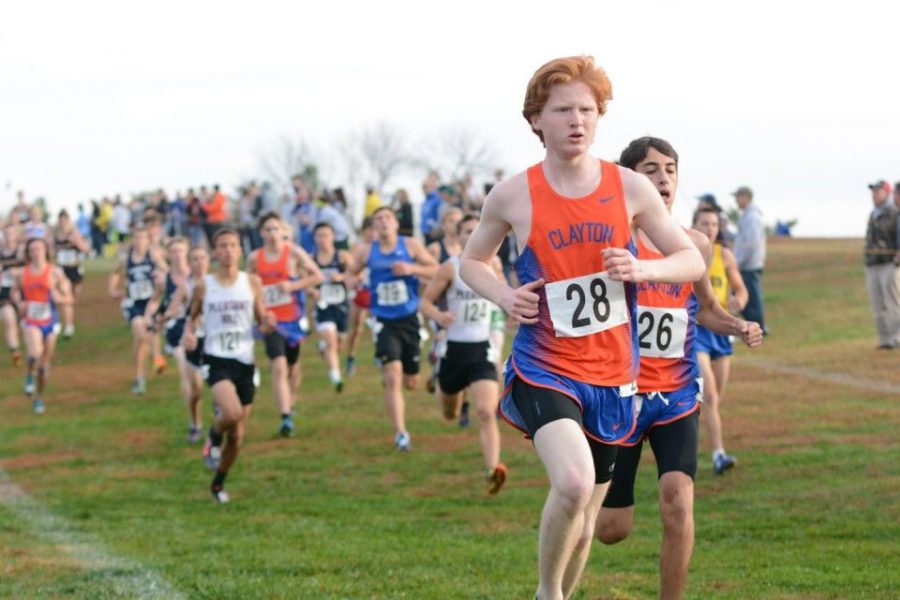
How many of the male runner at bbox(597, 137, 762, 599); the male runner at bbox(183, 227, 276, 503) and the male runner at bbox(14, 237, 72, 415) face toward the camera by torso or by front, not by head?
3

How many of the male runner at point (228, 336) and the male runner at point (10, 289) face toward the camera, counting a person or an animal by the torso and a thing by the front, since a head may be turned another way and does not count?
2

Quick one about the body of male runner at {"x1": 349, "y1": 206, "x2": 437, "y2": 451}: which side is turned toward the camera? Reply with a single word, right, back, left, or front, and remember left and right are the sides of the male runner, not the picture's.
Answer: front

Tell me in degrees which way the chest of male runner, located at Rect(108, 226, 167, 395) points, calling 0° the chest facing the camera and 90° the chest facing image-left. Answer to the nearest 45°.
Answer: approximately 0°

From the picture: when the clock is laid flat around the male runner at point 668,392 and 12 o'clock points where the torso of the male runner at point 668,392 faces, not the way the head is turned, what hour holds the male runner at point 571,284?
the male runner at point 571,284 is roughly at 1 o'clock from the male runner at point 668,392.

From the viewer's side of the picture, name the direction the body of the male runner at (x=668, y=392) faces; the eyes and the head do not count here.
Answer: toward the camera

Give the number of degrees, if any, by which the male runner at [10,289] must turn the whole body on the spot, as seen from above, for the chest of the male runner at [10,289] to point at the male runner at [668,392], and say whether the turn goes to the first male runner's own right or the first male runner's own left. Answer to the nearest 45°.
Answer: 0° — they already face them
